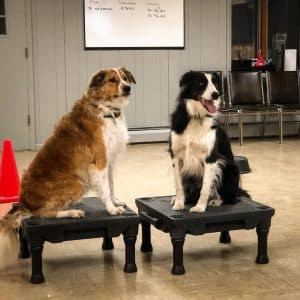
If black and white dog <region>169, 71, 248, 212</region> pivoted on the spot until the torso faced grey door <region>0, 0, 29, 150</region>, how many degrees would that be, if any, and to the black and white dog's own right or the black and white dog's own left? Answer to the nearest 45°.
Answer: approximately 90° to the black and white dog's own right

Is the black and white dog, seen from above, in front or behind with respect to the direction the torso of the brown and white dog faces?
in front

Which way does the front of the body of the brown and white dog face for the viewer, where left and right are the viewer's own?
facing to the right of the viewer

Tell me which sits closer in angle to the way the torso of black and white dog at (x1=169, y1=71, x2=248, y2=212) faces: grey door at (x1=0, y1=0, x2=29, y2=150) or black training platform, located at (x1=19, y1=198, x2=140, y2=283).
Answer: the black training platform

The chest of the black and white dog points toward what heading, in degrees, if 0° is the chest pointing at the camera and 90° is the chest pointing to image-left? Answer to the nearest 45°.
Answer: approximately 45°
